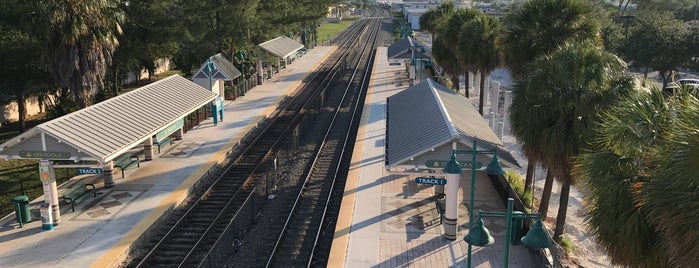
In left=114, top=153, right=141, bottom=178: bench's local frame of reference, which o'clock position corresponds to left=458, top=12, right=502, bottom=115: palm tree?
The palm tree is roughly at 10 o'clock from the bench.

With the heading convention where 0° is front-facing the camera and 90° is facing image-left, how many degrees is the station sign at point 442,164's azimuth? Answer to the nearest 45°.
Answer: approximately 0°

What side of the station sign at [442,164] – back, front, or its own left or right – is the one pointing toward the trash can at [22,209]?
right

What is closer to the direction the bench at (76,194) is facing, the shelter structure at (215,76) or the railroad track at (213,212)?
the railroad track

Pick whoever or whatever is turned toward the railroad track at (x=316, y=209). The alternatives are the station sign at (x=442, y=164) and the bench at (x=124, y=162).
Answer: the bench

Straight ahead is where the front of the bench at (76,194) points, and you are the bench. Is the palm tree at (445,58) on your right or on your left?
on your left

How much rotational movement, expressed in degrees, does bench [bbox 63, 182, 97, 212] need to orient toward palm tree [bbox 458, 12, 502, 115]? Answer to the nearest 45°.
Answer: approximately 45° to its left

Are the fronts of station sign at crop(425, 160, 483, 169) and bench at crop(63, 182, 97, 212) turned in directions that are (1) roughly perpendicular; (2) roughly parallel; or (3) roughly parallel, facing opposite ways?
roughly perpendicular

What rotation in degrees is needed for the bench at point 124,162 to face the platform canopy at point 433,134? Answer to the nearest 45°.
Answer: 0° — it already faces it

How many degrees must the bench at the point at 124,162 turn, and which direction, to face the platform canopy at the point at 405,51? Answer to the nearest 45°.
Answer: approximately 90° to its left

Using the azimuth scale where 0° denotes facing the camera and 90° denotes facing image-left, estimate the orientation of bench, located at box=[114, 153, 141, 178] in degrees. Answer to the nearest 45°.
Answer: approximately 315°

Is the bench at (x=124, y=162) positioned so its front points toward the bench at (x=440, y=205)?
yes
